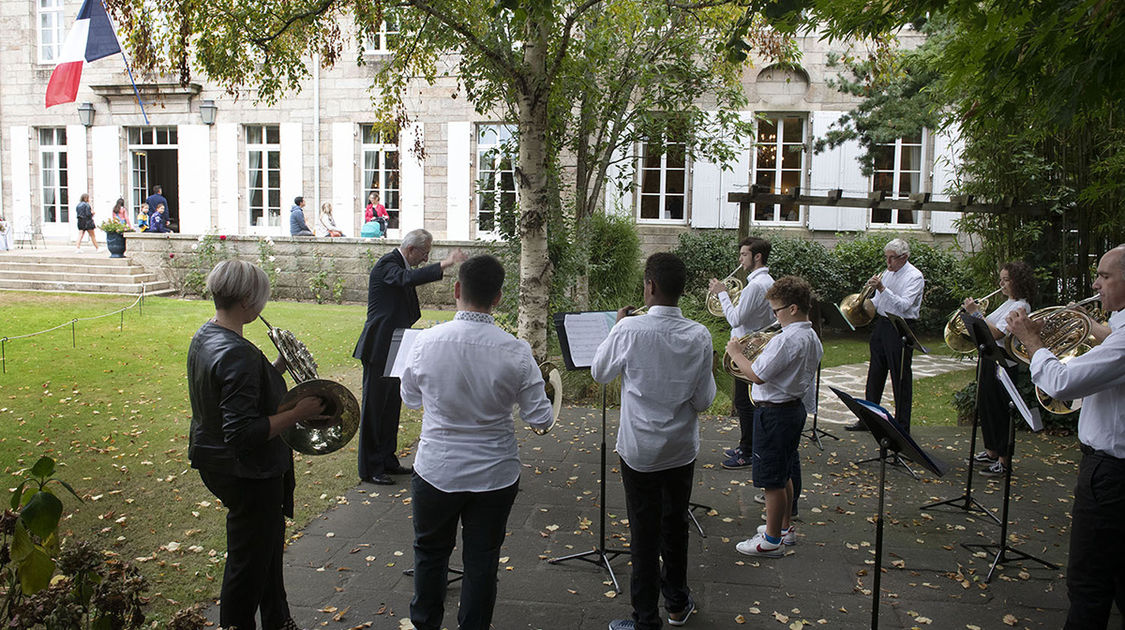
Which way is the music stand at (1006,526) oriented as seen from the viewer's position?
to the viewer's right

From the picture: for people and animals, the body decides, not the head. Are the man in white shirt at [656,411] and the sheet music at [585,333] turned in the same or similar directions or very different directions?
very different directions

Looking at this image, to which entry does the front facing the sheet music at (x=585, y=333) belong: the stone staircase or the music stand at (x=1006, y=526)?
the stone staircase

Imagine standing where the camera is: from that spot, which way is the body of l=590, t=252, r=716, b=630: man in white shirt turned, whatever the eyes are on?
away from the camera

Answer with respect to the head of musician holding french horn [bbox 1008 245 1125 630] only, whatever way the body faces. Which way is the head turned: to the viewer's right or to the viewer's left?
to the viewer's left

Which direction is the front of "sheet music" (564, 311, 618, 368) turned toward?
toward the camera

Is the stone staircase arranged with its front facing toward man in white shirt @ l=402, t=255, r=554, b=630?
yes

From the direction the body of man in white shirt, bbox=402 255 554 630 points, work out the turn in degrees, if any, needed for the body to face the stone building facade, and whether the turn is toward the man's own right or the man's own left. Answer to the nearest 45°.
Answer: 0° — they already face it

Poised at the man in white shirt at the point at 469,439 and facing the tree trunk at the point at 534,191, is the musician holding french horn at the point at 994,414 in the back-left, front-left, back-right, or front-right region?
front-right

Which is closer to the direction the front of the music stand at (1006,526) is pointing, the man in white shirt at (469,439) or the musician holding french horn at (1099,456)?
the musician holding french horn

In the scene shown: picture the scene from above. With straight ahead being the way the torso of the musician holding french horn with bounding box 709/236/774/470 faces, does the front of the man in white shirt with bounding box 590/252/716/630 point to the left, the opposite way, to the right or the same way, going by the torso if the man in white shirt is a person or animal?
to the right

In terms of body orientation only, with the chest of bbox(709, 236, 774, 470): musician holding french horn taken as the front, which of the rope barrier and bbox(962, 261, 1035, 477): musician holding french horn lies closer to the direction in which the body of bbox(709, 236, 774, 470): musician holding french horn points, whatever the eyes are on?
the rope barrier

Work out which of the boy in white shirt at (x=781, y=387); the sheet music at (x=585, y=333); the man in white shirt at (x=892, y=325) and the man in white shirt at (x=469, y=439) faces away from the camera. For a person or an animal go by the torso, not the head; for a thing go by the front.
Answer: the man in white shirt at (x=469, y=439)

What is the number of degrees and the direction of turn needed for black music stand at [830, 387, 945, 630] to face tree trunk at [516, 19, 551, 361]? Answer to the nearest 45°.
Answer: approximately 135° to its left

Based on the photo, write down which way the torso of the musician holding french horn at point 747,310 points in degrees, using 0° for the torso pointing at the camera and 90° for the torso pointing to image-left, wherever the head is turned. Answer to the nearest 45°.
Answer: approximately 90°

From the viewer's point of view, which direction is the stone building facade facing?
toward the camera

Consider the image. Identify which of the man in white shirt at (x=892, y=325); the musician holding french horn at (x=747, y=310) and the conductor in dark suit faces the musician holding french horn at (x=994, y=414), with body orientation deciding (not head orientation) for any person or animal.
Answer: the conductor in dark suit

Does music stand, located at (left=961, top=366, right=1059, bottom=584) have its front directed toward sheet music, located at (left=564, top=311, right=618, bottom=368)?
no

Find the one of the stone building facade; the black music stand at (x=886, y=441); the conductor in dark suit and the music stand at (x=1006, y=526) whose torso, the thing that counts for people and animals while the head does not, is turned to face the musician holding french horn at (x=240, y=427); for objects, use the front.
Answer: the stone building facade

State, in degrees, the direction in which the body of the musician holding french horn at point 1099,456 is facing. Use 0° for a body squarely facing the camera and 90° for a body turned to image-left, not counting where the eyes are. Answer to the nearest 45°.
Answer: approximately 90°

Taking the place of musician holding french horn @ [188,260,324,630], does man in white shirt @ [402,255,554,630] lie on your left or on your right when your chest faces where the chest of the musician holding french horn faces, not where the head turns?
on your right
